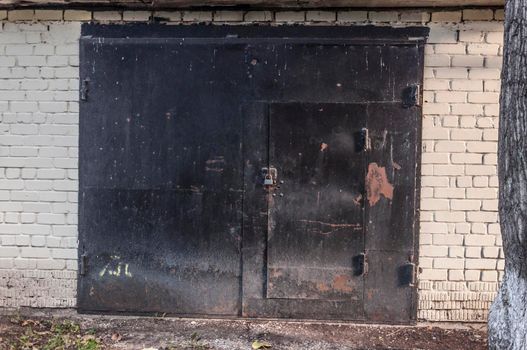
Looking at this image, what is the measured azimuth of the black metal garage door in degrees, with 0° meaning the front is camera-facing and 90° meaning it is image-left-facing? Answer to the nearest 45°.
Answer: approximately 0°
